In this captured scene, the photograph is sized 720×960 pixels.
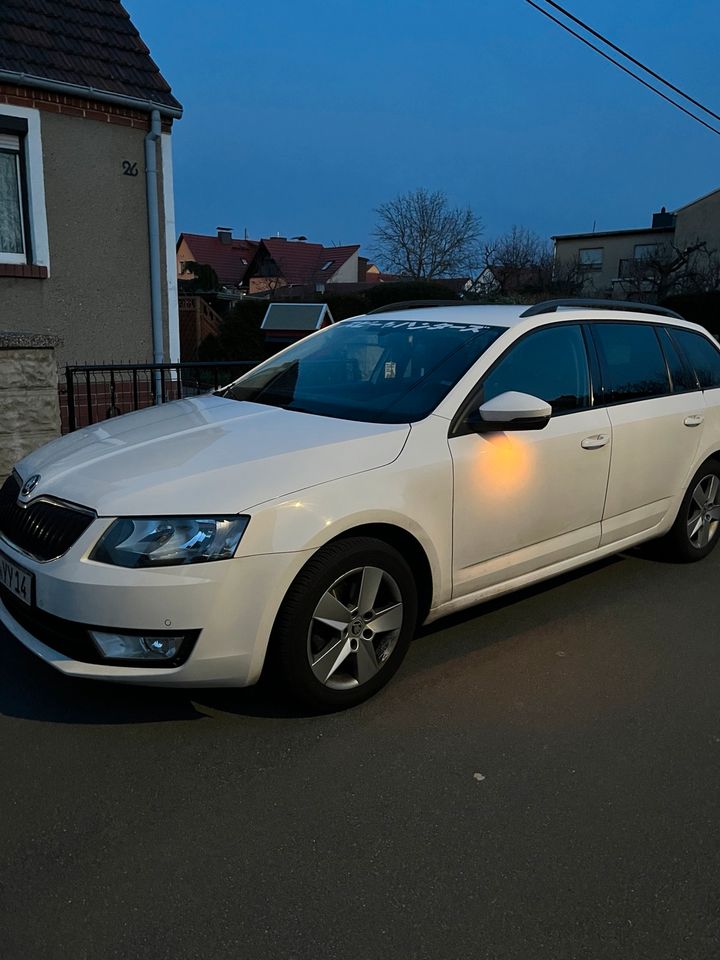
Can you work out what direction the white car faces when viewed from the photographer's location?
facing the viewer and to the left of the viewer

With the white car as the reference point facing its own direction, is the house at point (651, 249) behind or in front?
behind

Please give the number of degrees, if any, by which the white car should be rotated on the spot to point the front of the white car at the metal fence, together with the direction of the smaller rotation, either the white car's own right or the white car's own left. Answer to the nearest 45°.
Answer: approximately 90° to the white car's own right

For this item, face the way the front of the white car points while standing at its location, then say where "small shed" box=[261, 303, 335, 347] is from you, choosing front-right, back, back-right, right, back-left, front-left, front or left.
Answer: back-right
